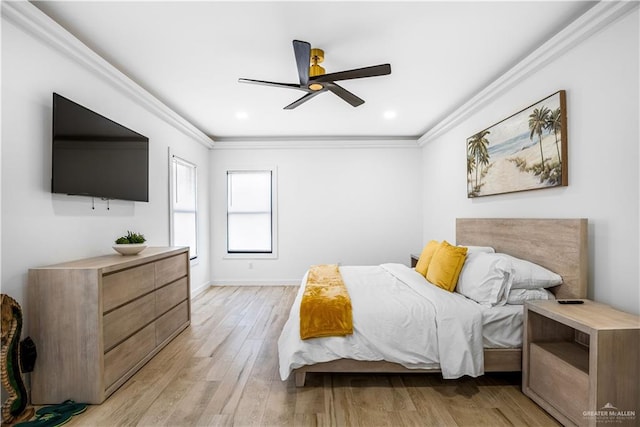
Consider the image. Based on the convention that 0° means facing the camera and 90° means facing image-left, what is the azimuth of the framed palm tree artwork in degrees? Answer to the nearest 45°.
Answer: approximately 45°

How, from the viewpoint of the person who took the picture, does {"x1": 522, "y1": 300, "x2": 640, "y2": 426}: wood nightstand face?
facing the viewer and to the left of the viewer

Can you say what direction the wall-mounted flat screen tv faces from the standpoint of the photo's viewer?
facing the viewer and to the right of the viewer

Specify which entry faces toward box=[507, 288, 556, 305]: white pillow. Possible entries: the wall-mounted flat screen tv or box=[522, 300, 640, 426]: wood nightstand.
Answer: the wall-mounted flat screen tv

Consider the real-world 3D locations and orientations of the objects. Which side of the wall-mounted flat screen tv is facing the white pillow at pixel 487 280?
front

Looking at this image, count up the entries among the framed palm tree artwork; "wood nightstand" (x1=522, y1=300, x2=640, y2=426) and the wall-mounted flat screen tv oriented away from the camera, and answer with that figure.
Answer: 0

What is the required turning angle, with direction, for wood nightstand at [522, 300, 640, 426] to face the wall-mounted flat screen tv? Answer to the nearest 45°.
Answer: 0° — it already faces it

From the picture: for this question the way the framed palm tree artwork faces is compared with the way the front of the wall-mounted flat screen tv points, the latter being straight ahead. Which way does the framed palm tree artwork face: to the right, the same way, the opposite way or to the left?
the opposite way

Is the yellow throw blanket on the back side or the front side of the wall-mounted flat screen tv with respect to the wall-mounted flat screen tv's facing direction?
on the front side

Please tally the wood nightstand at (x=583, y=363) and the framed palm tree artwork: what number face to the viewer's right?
0

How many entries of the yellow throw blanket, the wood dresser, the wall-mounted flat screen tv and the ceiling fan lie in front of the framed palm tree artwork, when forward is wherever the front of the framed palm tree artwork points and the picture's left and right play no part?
4

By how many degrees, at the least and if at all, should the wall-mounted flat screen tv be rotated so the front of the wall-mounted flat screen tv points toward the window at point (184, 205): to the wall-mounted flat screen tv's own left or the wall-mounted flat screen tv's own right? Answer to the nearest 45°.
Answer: approximately 90° to the wall-mounted flat screen tv's own left

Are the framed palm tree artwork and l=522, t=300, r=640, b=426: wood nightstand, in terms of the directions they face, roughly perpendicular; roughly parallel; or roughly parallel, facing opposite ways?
roughly parallel

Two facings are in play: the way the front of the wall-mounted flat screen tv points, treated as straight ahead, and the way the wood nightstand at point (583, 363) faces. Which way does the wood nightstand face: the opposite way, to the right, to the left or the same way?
the opposite way

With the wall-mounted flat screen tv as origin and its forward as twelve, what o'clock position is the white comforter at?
The white comforter is roughly at 12 o'clock from the wall-mounted flat screen tv.
